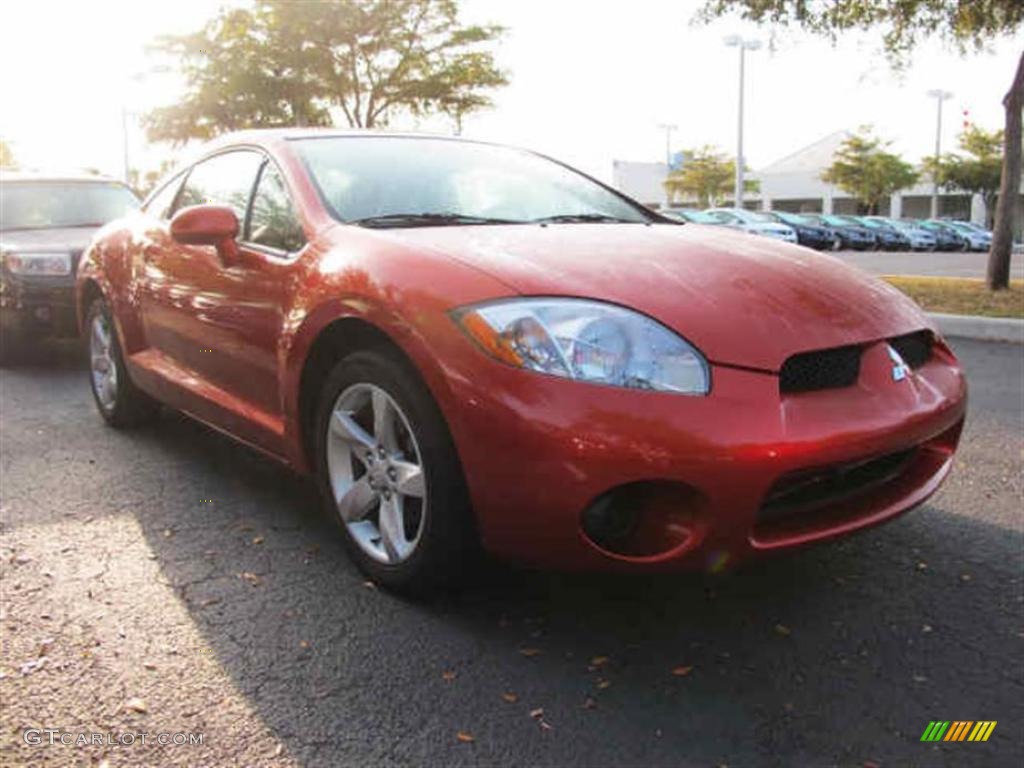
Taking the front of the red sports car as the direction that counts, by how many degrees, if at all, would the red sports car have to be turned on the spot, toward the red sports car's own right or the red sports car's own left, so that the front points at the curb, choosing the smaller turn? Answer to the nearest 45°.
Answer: approximately 90° to the red sports car's own left

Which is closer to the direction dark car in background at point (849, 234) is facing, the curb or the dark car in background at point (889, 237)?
the curb

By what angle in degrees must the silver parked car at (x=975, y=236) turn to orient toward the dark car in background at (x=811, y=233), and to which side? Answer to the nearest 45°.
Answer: approximately 90° to its right

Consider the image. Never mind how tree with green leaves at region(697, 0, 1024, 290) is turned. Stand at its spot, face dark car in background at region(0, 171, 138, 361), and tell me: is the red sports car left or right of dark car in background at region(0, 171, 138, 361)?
left

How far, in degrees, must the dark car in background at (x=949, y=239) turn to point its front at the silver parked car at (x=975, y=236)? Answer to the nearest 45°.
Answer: approximately 90° to its left

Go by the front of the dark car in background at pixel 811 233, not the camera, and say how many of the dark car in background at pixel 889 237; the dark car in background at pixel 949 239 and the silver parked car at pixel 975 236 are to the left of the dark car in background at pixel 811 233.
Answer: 3

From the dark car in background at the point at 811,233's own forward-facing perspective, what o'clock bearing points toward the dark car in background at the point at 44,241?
the dark car in background at the point at 44,241 is roughly at 2 o'clock from the dark car in background at the point at 811,233.
